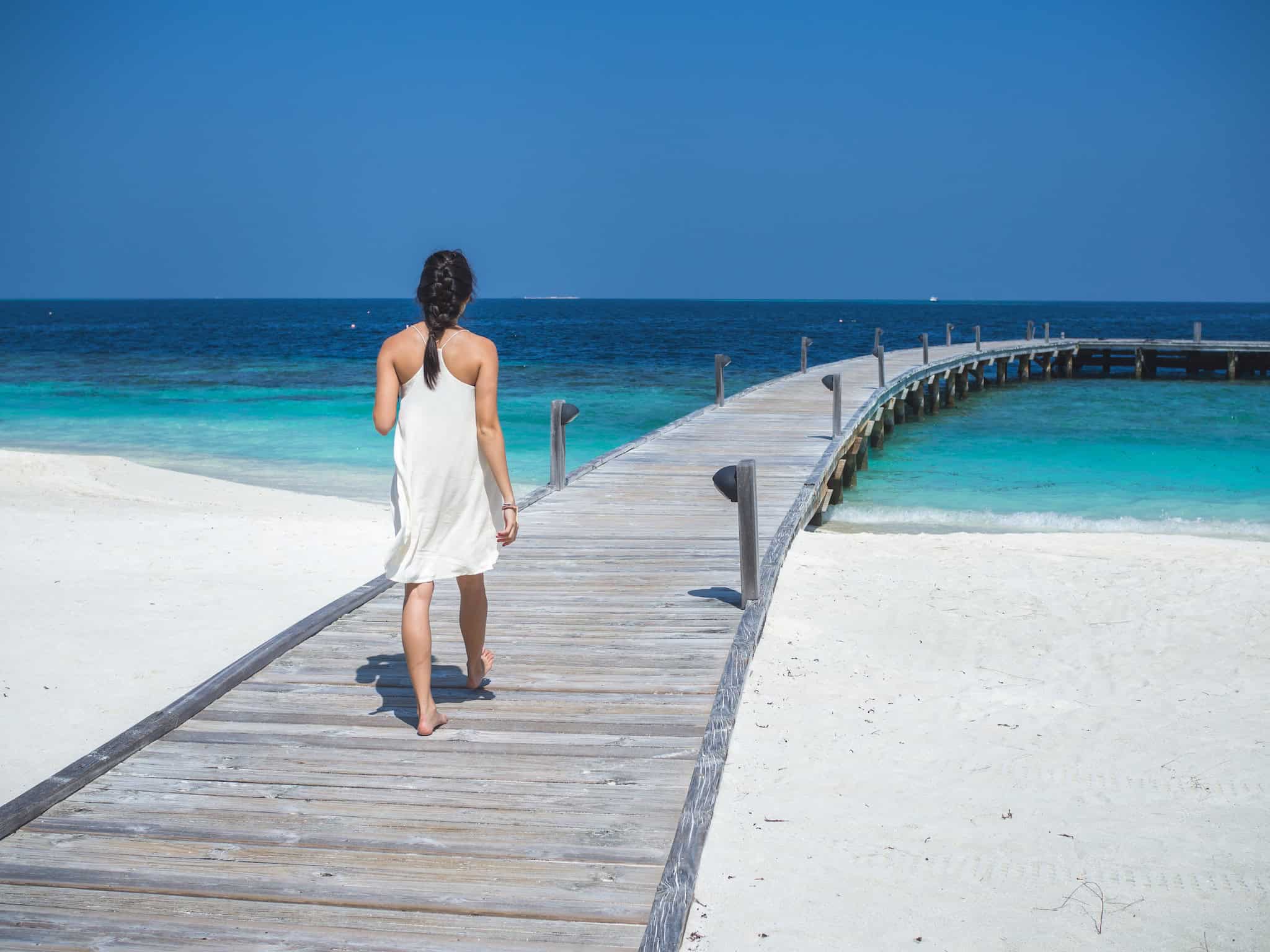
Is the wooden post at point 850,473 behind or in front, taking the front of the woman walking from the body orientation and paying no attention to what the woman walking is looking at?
in front

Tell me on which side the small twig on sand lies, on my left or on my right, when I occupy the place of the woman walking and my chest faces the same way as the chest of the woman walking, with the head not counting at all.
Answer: on my right

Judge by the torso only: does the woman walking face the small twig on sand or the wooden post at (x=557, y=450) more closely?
the wooden post

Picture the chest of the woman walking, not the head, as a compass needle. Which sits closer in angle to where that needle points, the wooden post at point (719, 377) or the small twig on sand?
the wooden post

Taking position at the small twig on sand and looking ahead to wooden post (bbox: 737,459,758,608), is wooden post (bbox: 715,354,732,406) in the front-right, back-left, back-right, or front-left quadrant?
front-right

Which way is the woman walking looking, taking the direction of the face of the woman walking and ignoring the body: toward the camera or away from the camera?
away from the camera

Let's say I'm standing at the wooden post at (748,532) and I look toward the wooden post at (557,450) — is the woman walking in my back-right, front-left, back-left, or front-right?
back-left

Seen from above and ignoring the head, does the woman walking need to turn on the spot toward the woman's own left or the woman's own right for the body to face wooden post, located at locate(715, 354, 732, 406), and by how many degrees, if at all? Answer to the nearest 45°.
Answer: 0° — they already face it

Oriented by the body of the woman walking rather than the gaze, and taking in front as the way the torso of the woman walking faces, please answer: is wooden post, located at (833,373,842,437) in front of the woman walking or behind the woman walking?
in front

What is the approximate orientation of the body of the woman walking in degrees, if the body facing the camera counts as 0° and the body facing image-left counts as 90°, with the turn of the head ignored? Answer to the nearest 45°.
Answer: approximately 180°

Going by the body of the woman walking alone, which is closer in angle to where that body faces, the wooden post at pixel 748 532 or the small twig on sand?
the wooden post
